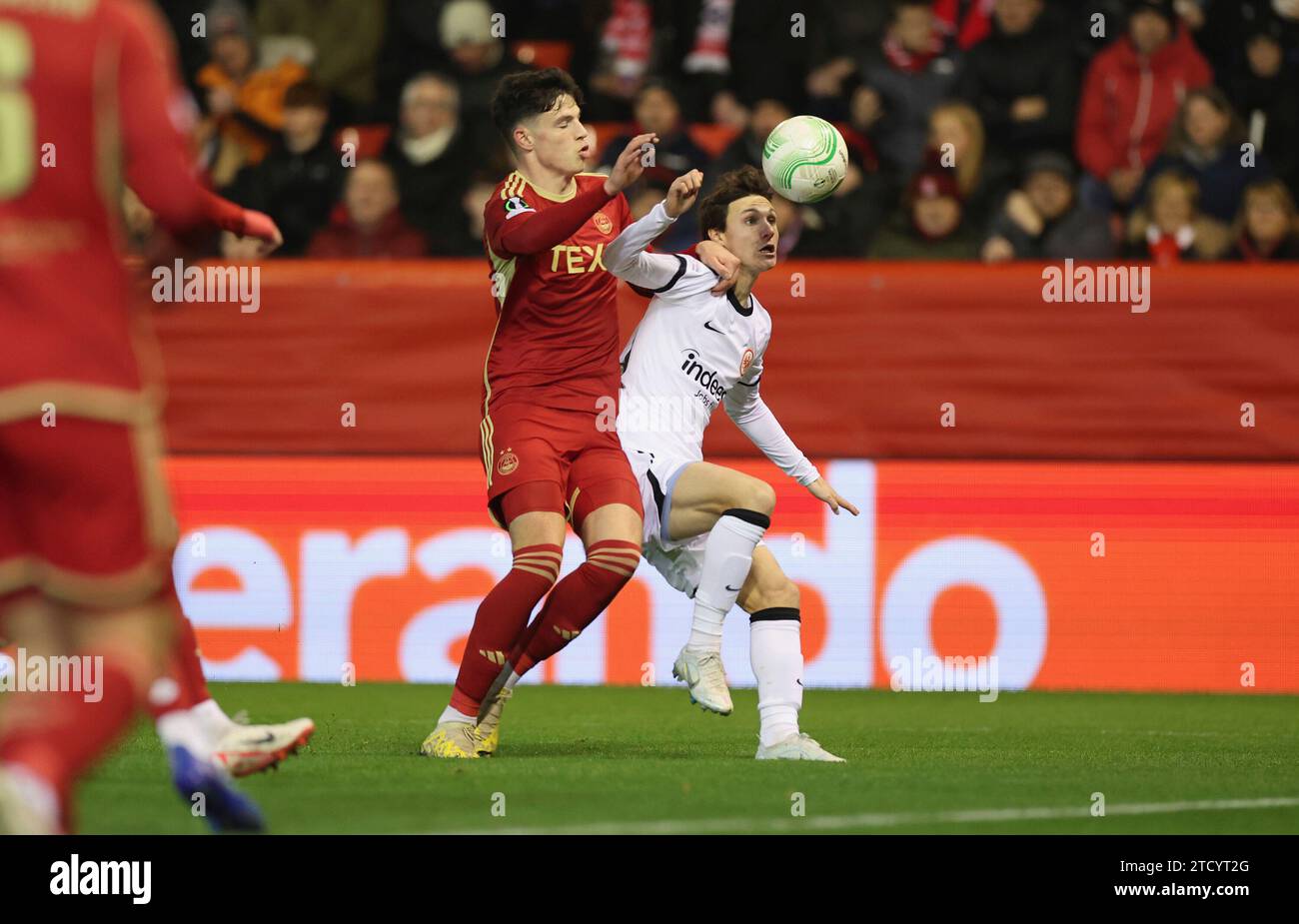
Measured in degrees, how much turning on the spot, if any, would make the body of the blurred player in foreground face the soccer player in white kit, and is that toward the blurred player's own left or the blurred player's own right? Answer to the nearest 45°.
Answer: approximately 45° to the blurred player's own right

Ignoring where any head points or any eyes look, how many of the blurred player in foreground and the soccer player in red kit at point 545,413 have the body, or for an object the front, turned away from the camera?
1

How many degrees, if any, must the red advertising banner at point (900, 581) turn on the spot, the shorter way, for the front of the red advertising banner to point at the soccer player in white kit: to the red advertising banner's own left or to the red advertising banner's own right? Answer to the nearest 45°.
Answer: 0° — it already faces them

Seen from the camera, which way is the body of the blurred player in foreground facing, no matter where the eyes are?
away from the camera

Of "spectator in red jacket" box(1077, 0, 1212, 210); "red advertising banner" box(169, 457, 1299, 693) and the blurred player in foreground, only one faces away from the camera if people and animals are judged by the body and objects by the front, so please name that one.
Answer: the blurred player in foreground

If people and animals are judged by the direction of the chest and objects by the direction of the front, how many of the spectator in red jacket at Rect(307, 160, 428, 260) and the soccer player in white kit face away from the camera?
0

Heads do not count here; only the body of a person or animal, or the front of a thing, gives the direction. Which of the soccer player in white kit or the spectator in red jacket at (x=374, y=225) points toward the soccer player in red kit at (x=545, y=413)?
the spectator in red jacket

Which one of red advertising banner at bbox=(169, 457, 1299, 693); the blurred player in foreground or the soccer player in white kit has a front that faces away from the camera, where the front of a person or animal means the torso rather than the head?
the blurred player in foreground

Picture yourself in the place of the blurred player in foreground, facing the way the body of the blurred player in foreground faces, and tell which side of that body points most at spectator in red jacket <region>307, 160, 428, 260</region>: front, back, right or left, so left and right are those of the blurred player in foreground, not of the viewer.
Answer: front

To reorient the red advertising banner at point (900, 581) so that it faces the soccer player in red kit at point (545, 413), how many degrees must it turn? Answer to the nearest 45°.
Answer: approximately 45° to its right
